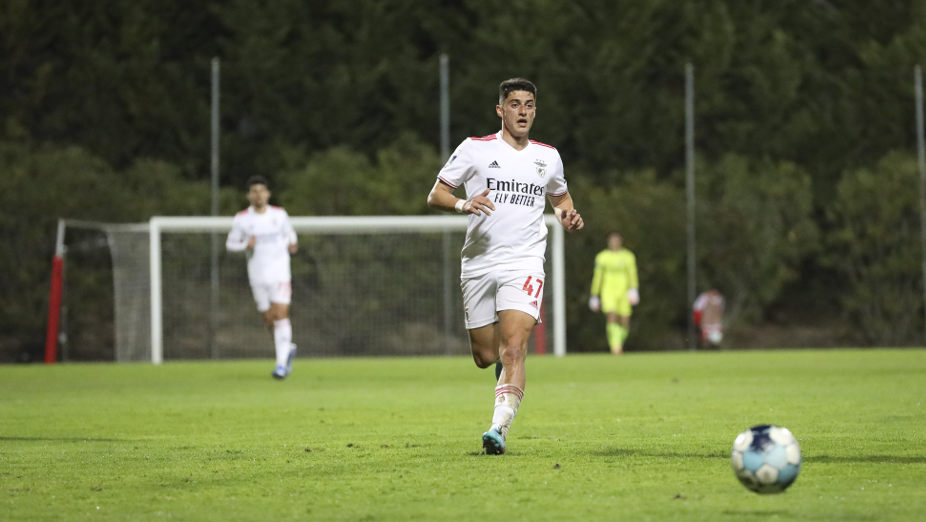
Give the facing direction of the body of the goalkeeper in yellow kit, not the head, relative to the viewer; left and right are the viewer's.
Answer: facing the viewer

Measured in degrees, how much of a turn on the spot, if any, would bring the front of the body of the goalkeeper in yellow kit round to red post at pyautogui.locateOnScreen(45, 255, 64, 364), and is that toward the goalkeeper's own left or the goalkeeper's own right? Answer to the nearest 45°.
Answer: approximately 90° to the goalkeeper's own right

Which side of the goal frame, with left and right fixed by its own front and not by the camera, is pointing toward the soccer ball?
front

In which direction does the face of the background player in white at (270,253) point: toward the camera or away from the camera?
toward the camera

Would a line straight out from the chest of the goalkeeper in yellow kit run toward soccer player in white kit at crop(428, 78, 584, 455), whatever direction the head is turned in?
yes

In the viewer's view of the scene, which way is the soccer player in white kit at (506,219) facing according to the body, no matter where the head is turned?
toward the camera

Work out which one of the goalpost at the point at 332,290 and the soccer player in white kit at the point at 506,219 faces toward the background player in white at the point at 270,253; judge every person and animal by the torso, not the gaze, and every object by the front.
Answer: the goalpost

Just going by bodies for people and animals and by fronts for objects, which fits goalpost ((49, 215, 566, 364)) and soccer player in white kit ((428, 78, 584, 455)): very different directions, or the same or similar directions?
same or similar directions

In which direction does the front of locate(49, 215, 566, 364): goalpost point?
toward the camera

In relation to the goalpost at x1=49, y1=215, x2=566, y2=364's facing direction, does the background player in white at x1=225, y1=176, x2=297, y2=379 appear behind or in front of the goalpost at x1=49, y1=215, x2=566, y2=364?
in front

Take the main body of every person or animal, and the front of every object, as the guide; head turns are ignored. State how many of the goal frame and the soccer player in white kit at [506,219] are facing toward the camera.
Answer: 2
